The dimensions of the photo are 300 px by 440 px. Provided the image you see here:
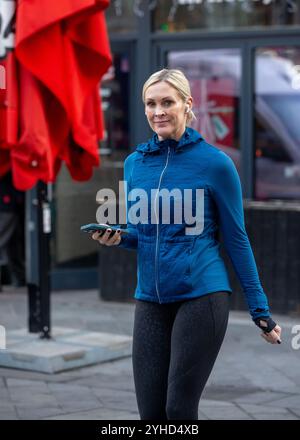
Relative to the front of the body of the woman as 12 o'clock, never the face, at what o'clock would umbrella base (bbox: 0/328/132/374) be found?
The umbrella base is roughly at 4 o'clock from the woman.

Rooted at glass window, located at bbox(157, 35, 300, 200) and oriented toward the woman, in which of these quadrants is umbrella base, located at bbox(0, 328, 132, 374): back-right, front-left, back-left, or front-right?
front-right

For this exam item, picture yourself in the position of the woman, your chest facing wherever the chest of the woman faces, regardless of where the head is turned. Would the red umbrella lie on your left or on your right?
on your right

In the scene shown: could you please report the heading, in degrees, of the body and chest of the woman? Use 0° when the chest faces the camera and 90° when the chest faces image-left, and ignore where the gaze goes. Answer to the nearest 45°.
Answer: approximately 45°

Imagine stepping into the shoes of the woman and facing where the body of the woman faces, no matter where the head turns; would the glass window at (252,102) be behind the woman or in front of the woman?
behind
